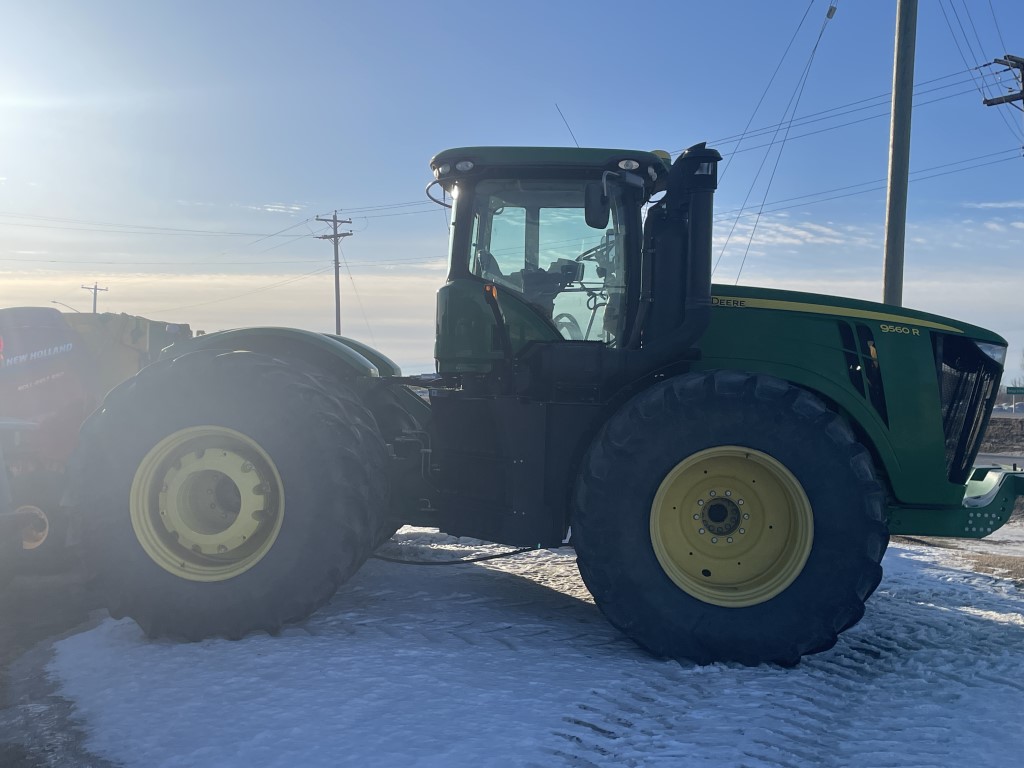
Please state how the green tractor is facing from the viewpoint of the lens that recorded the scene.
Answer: facing to the right of the viewer

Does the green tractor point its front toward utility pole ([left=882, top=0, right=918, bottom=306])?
no
